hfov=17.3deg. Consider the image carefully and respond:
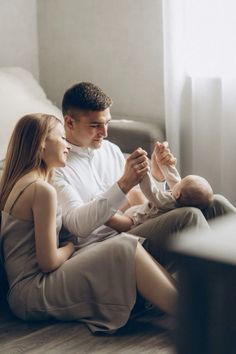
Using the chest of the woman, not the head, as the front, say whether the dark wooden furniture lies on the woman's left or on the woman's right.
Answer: on the woman's right

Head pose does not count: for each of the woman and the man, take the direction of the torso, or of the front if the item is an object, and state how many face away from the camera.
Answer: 0

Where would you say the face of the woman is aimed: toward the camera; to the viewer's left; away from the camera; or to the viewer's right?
to the viewer's right

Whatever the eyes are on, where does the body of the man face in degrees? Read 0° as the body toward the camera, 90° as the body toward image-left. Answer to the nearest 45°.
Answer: approximately 315°

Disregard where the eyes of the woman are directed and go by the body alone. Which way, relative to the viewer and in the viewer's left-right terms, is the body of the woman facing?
facing to the right of the viewer

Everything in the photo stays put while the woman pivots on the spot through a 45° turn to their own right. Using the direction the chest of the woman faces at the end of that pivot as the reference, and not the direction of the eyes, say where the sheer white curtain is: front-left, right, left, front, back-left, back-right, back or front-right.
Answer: left

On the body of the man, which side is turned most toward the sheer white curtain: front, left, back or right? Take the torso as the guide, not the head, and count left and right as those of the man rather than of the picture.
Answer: left
